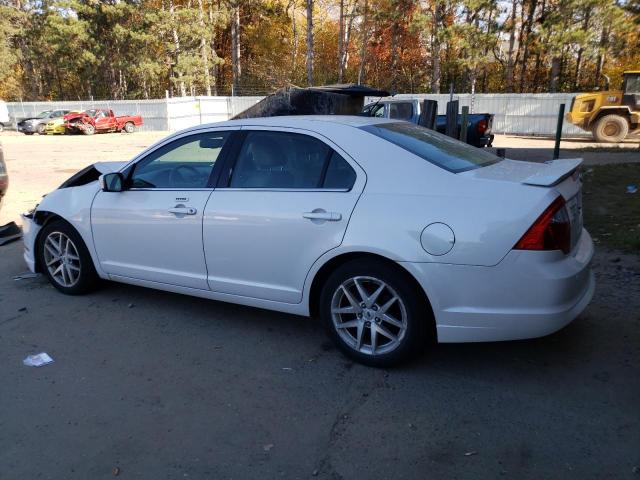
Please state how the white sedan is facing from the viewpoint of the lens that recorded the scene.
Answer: facing away from the viewer and to the left of the viewer

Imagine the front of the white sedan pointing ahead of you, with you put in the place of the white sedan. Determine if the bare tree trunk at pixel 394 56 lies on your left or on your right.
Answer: on your right

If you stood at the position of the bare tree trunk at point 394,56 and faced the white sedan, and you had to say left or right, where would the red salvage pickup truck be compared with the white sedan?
right

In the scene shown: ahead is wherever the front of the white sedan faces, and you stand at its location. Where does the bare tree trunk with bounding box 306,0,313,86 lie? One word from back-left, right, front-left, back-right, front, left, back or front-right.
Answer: front-right

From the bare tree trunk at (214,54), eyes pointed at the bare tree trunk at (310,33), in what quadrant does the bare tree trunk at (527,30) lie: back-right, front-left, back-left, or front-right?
front-left

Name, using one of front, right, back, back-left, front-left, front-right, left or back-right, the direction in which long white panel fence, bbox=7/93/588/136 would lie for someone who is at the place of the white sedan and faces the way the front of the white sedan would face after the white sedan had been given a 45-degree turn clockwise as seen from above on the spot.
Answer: front

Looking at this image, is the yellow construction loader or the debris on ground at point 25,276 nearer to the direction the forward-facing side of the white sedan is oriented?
the debris on ground

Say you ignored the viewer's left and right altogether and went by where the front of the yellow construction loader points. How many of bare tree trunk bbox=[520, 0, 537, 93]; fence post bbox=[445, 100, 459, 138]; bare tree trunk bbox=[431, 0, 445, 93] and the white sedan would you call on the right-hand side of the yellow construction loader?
2
